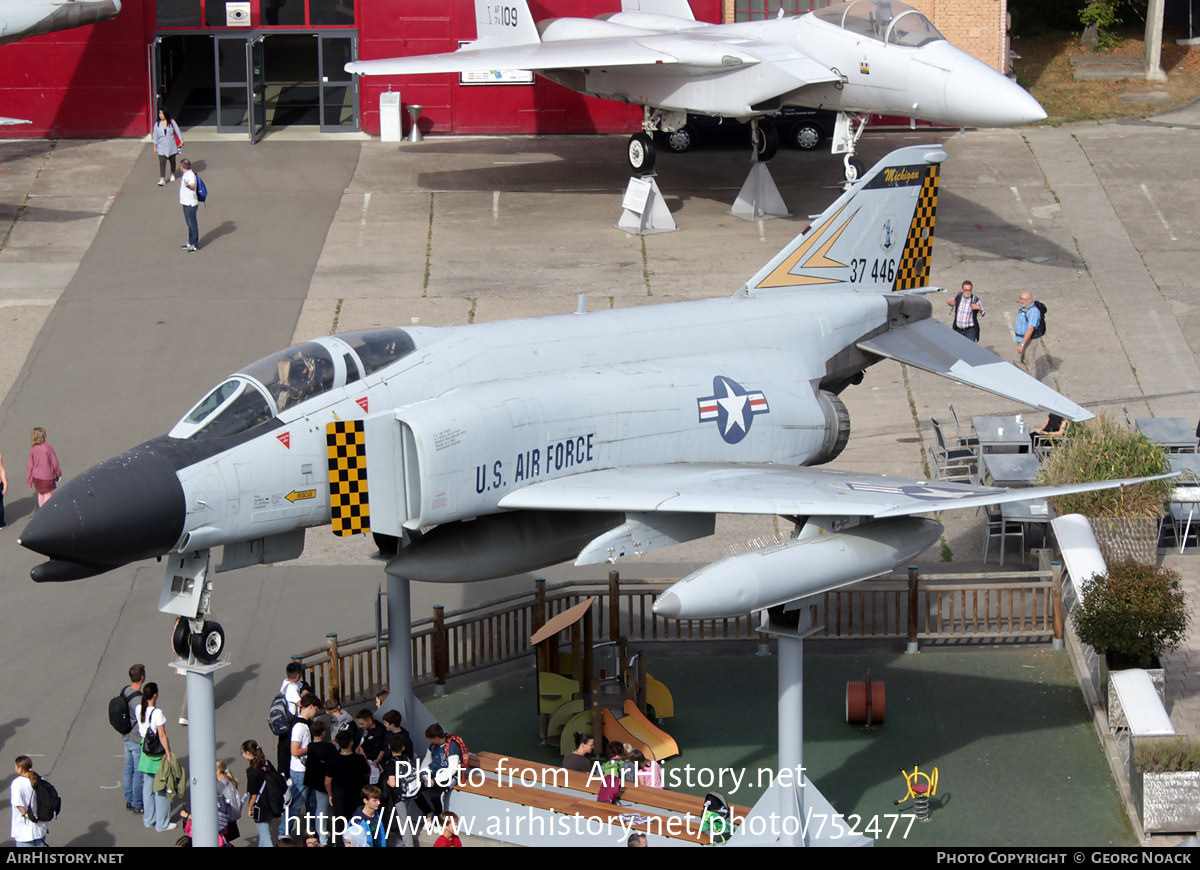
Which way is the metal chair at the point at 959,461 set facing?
to the viewer's right

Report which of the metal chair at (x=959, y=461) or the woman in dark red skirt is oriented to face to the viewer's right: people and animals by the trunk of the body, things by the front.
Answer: the metal chair

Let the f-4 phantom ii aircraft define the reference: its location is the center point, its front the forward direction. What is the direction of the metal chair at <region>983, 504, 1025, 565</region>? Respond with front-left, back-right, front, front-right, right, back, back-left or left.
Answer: back

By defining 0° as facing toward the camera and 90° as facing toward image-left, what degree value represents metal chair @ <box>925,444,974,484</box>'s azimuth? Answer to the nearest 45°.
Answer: approximately 270°

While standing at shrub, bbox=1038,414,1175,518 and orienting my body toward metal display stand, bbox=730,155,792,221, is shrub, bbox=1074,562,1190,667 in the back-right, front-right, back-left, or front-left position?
back-left

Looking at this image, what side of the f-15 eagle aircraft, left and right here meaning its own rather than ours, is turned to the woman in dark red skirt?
right

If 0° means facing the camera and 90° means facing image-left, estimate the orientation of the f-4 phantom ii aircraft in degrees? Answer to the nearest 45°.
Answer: approximately 45°

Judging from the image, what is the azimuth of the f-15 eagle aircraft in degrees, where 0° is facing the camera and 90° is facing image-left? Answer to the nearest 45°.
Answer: approximately 315°
